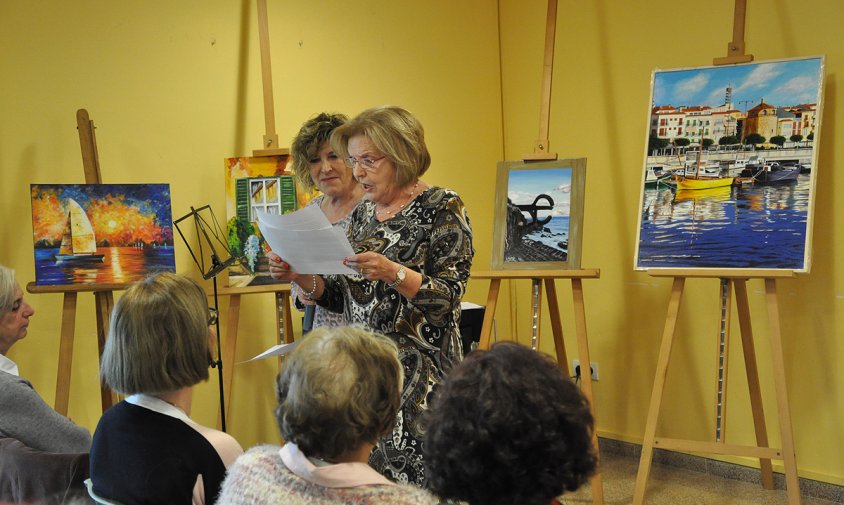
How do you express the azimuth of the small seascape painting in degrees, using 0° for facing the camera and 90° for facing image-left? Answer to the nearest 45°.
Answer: approximately 0°

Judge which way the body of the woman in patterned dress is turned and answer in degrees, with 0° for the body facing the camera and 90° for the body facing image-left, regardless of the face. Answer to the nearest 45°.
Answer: approximately 45°

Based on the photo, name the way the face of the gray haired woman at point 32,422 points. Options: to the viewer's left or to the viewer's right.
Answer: to the viewer's right

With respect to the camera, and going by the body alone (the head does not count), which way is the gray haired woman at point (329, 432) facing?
away from the camera

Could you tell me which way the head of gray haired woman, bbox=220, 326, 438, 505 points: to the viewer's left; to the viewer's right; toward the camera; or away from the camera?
away from the camera

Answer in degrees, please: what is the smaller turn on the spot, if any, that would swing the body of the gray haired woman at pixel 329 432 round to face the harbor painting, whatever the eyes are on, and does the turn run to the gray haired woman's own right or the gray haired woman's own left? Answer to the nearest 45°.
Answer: approximately 45° to the gray haired woman's own right

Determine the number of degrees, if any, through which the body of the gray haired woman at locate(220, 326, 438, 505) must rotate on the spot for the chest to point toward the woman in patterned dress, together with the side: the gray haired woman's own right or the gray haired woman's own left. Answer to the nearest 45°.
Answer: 0° — they already face them

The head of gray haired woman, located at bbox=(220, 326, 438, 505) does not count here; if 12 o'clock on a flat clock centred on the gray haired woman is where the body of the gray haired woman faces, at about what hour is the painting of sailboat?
The painting of sailboat is roughly at 11 o'clock from the gray haired woman.

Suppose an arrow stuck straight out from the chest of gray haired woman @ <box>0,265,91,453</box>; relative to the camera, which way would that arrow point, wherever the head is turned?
to the viewer's right
